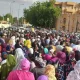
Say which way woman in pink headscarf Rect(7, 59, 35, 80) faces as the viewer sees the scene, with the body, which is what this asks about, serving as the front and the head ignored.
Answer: away from the camera
